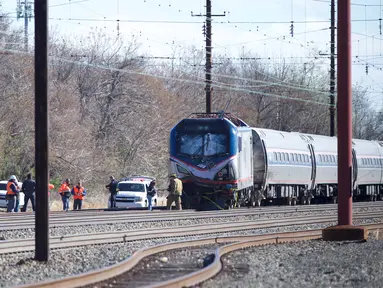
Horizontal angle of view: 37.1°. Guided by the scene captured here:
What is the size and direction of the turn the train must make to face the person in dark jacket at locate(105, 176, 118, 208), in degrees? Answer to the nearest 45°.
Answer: approximately 45° to its right

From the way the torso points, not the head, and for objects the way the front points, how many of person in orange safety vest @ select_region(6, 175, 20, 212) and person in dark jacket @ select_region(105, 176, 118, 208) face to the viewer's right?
1

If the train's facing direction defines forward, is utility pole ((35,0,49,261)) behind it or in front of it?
in front

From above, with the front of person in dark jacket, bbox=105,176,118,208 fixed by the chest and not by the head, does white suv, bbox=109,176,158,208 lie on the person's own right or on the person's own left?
on the person's own right

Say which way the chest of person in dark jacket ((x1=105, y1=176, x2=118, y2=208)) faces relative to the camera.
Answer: to the viewer's left

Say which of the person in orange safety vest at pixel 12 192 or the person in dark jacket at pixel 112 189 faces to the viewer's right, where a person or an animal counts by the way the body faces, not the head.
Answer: the person in orange safety vest

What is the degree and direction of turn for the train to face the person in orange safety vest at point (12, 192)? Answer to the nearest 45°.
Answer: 0° — it already faces them
